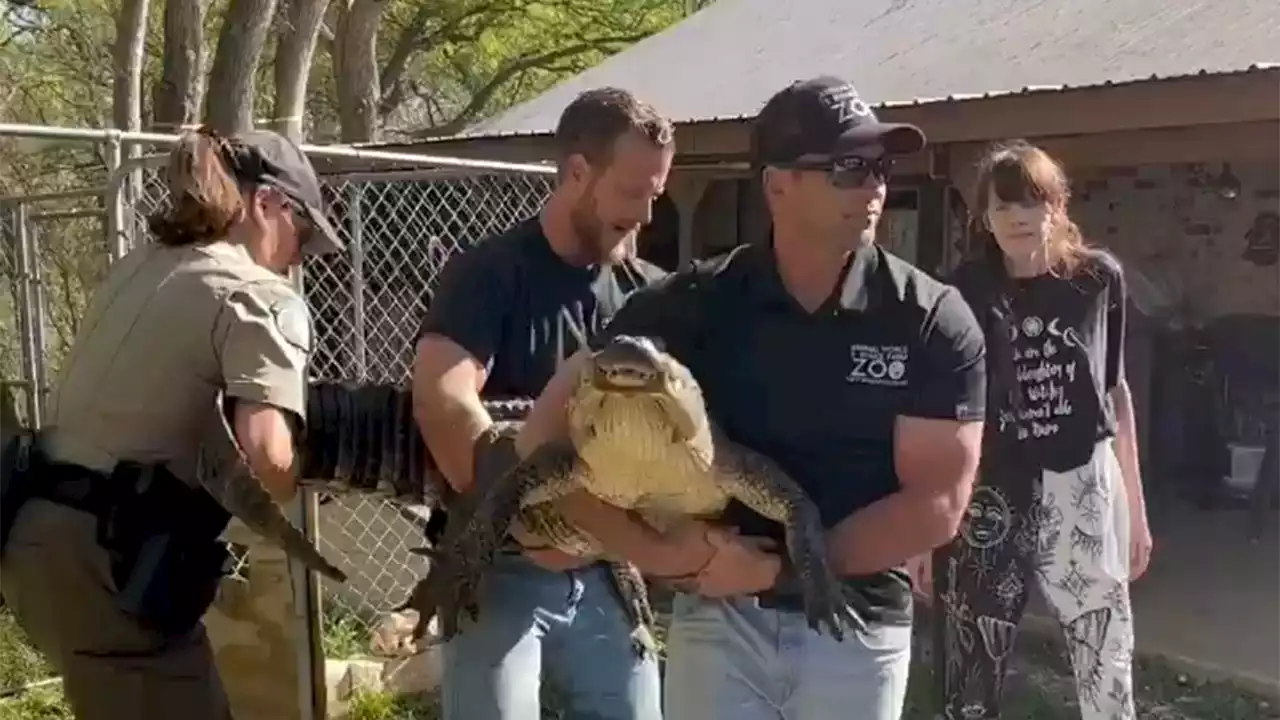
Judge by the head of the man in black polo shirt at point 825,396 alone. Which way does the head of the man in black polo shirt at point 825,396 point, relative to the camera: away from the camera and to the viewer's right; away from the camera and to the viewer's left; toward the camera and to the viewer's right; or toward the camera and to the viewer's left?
toward the camera and to the viewer's right

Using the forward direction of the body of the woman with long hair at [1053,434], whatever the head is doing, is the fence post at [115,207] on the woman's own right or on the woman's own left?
on the woman's own right

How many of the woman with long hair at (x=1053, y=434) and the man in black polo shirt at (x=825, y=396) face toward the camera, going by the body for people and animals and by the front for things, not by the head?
2

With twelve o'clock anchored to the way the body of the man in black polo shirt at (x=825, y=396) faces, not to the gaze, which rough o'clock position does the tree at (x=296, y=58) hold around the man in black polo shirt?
The tree is roughly at 5 o'clock from the man in black polo shirt.

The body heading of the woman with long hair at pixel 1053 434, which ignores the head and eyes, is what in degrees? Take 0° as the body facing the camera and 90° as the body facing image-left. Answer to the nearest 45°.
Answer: approximately 0°

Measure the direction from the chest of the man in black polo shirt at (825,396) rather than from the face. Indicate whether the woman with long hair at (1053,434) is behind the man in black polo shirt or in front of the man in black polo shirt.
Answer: behind

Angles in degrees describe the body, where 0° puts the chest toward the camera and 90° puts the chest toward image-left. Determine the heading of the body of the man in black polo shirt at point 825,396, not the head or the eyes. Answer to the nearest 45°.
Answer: approximately 0°

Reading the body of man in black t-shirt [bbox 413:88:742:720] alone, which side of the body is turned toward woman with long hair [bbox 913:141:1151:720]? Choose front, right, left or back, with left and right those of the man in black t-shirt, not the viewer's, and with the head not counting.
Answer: left

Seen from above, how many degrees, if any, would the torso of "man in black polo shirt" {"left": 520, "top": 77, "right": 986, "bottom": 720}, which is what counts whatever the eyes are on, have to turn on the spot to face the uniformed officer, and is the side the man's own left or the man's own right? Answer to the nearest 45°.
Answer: approximately 90° to the man's own right

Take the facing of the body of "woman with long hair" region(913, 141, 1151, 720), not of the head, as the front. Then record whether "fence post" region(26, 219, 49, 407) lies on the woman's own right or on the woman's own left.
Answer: on the woman's own right

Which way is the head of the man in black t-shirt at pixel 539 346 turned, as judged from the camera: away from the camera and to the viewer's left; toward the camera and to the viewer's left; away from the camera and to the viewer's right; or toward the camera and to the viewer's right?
toward the camera and to the viewer's right

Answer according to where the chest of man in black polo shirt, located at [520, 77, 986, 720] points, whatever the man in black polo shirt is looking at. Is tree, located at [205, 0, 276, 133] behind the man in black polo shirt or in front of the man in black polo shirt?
behind
